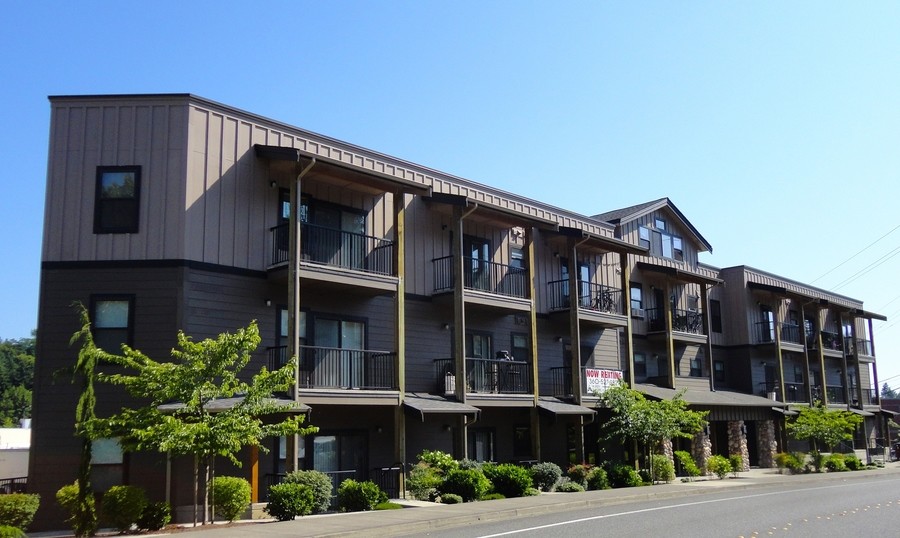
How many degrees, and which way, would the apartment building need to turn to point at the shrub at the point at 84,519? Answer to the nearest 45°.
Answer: approximately 90° to its right

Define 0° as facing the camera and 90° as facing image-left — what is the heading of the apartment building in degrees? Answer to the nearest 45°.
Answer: approximately 315°

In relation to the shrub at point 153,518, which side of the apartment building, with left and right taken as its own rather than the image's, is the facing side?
right

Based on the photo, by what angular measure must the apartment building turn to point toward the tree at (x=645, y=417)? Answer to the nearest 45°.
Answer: approximately 90° to its left

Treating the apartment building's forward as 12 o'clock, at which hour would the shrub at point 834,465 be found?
The shrub is roughly at 9 o'clock from the apartment building.

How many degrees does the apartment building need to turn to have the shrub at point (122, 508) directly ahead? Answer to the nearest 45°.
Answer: approximately 90° to its right

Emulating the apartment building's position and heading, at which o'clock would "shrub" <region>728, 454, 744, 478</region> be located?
The shrub is roughly at 9 o'clock from the apartment building.
